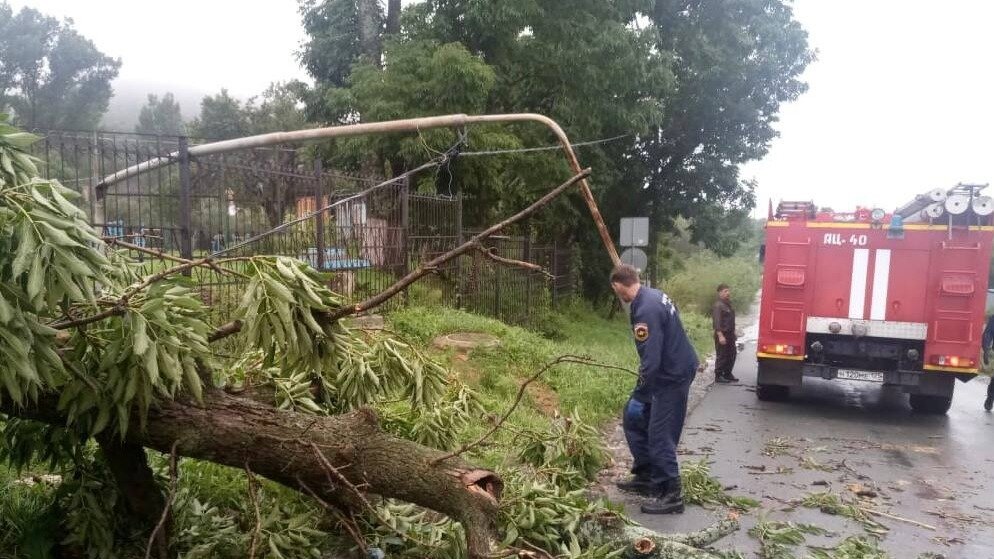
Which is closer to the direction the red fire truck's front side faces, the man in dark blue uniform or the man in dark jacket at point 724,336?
the man in dark jacket

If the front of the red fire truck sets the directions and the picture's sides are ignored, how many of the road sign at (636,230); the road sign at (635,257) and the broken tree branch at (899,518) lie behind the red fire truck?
1

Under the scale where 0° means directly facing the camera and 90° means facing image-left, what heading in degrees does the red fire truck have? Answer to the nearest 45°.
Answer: approximately 180°

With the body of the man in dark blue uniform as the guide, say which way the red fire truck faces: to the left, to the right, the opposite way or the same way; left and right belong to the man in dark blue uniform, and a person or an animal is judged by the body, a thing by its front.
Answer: to the right

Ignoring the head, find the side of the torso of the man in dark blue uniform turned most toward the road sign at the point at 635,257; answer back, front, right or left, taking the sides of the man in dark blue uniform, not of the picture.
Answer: right

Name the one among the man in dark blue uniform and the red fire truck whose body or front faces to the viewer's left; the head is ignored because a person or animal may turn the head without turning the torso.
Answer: the man in dark blue uniform

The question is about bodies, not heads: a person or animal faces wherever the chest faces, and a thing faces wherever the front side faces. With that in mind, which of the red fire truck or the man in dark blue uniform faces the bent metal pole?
the man in dark blue uniform

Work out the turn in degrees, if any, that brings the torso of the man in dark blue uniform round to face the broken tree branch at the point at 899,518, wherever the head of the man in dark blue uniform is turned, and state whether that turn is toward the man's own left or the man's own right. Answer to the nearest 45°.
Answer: approximately 180°

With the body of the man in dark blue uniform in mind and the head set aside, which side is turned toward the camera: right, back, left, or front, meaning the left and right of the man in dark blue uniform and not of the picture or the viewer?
left

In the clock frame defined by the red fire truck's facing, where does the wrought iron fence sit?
The wrought iron fence is roughly at 8 o'clock from the red fire truck.

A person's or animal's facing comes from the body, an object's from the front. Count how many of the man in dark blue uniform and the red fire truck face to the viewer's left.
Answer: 1

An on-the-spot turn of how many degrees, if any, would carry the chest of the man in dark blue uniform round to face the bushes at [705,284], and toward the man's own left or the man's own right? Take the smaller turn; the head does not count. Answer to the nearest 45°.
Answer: approximately 90° to the man's own right

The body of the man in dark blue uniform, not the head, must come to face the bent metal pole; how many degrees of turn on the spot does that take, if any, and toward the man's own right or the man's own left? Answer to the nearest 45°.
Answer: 0° — they already face it
